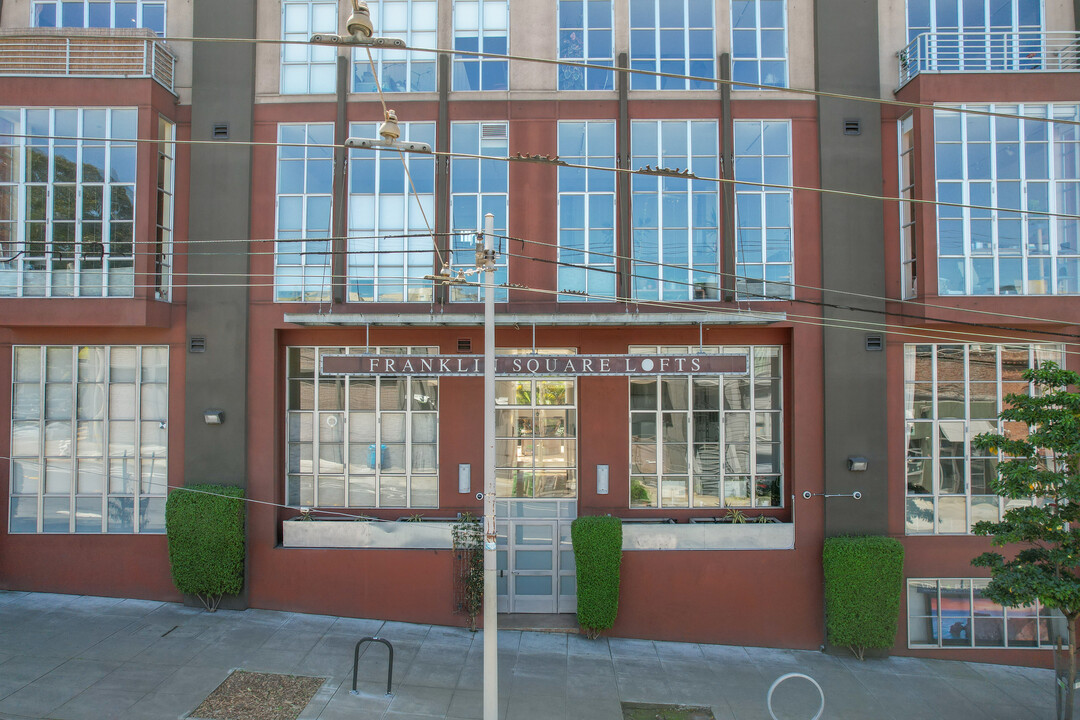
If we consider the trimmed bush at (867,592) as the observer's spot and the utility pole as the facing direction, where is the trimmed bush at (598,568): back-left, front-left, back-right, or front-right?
front-right

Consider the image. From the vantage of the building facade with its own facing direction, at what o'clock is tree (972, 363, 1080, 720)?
The tree is roughly at 10 o'clock from the building facade.

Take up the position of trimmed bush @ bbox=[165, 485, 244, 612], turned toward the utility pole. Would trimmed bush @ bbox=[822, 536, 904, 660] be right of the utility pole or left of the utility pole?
left

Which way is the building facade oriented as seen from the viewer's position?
toward the camera

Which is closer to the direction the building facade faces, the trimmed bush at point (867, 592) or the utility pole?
the utility pole

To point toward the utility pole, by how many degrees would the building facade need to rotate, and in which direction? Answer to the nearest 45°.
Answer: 0° — it already faces it

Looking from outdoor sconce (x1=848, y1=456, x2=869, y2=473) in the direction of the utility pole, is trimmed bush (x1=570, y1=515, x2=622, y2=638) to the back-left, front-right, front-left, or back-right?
front-right

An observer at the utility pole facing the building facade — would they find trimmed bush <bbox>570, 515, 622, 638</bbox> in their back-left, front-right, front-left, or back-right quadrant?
front-right
